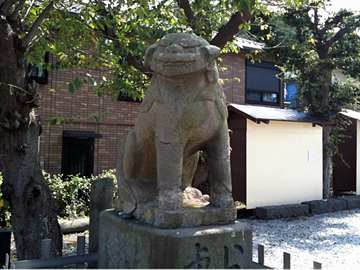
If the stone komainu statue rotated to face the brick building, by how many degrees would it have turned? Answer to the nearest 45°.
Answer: approximately 135° to its left

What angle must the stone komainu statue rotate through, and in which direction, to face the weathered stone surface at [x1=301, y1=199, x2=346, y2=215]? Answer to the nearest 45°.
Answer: approximately 90° to its left

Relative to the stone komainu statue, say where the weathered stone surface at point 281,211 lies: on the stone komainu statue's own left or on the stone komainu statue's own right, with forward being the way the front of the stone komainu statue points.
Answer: on the stone komainu statue's own left

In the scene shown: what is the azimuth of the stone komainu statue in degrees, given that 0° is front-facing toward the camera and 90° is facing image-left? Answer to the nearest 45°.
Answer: approximately 315°
